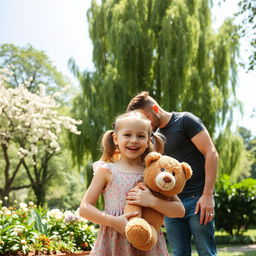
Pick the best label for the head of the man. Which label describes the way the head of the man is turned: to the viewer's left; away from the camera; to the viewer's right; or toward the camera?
to the viewer's left

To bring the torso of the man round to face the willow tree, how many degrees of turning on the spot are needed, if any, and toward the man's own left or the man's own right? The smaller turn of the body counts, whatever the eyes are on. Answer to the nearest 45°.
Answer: approximately 135° to the man's own right

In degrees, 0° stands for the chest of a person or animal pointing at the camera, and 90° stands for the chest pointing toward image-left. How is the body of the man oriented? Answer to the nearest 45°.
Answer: approximately 45°

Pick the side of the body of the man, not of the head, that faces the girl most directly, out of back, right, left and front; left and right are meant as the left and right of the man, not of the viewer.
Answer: front
